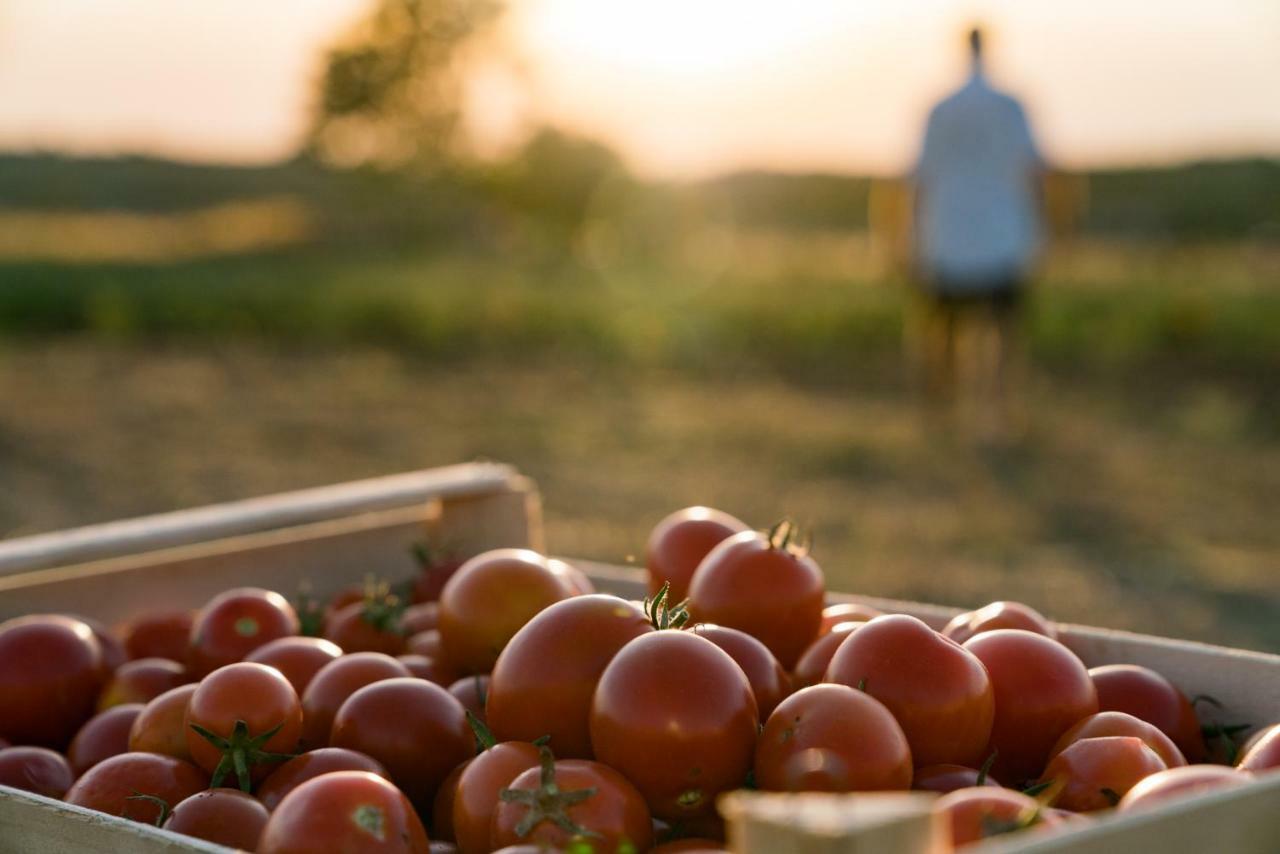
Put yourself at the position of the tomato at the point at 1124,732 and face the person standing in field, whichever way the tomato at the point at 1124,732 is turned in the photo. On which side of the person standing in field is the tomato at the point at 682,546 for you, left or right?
left

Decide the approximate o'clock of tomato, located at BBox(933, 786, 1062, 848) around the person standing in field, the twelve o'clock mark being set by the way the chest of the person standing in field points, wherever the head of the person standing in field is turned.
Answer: The tomato is roughly at 6 o'clock from the person standing in field.

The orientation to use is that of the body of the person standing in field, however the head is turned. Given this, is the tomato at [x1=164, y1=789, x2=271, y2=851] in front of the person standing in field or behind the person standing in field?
behind

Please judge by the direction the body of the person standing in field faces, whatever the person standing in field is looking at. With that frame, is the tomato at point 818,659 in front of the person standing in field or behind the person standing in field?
behind

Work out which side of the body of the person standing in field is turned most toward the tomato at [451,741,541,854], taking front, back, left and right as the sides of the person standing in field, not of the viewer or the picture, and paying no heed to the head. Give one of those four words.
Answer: back

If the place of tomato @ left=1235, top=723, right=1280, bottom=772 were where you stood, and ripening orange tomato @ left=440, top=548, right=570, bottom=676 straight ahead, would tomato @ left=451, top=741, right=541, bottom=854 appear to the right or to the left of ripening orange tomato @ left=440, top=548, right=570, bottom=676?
left

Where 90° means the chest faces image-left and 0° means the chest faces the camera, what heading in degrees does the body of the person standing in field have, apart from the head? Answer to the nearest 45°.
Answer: approximately 180°

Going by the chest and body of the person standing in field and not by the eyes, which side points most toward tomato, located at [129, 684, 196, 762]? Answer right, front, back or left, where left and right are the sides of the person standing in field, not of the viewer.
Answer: back

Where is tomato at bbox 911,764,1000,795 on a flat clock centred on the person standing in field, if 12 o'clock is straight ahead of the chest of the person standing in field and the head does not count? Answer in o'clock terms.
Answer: The tomato is roughly at 6 o'clock from the person standing in field.

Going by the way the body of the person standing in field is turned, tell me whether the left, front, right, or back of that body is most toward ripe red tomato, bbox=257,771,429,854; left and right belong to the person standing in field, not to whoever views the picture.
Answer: back

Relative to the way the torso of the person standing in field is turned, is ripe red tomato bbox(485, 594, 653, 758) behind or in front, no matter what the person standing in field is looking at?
behind

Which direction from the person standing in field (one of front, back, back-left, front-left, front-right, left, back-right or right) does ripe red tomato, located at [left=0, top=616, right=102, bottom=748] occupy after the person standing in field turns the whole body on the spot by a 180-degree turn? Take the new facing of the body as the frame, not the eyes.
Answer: front

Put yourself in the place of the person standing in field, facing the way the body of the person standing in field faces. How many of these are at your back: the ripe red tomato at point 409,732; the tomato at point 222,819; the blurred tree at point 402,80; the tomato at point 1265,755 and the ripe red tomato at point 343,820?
4

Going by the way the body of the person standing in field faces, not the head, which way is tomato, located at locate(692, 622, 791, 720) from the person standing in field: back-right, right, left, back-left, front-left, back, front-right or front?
back

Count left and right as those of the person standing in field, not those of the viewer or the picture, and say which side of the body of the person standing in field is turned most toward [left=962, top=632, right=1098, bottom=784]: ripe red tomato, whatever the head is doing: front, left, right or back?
back

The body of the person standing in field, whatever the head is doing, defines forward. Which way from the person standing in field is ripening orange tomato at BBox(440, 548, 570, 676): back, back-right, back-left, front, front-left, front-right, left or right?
back

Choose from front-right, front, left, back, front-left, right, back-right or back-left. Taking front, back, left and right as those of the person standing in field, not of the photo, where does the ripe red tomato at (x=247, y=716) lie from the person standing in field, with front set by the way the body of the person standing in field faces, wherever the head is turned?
back

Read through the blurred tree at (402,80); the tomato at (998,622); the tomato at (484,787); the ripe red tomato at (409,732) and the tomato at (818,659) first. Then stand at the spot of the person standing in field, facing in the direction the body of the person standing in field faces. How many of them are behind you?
4
